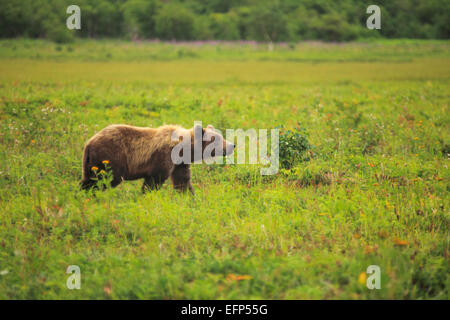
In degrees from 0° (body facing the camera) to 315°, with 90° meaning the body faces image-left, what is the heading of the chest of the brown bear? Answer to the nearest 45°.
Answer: approximately 270°
